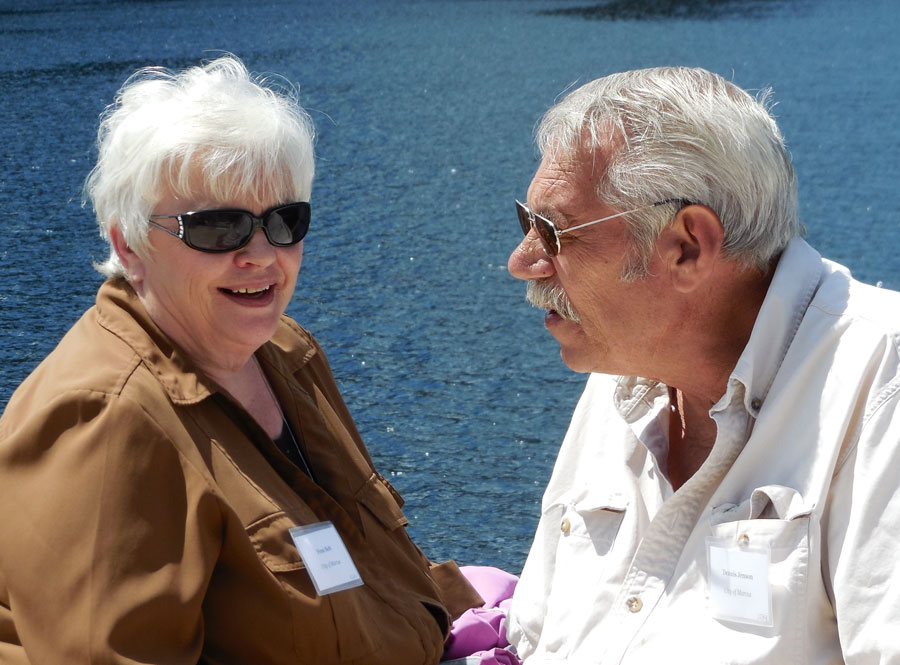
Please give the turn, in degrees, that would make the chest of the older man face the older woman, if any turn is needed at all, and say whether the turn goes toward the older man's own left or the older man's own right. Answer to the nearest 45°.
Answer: approximately 45° to the older man's own right

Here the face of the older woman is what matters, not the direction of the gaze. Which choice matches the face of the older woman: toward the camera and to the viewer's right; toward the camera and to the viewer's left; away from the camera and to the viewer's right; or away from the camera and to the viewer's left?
toward the camera and to the viewer's right

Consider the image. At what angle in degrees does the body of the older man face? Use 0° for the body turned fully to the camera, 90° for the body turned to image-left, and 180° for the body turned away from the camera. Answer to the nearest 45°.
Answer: approximately 45°

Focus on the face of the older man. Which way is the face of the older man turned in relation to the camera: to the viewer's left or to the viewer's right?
to the viewer's left

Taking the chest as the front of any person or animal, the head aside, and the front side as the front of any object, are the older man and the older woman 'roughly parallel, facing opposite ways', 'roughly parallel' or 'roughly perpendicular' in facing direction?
roughly perpendicular

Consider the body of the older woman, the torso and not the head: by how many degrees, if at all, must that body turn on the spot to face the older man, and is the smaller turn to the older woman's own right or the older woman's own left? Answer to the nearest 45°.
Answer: approximately 45° to the older woman's own left
